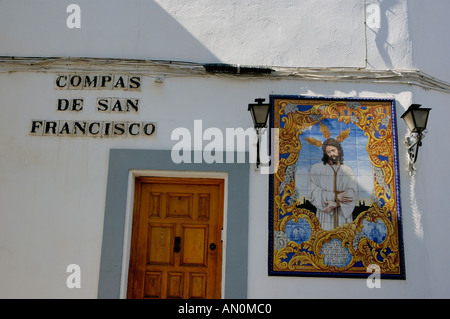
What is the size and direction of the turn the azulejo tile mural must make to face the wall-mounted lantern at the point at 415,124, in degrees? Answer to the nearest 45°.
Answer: approximately 90° to its left

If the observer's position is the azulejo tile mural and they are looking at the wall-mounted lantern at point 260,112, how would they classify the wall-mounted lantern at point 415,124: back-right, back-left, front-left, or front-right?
back-left

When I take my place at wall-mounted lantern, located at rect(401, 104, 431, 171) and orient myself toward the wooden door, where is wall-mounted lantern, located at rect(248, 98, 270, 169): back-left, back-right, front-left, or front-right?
front-left

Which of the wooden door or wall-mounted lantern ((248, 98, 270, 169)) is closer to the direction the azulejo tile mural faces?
the wall-mounted lantern

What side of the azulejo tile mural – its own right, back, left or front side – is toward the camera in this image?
front

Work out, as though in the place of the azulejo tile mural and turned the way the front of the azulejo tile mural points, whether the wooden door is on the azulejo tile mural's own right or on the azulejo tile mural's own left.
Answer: on the azulejo tile mural's own right

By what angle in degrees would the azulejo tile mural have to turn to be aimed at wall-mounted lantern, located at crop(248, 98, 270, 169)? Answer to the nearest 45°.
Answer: approximately 45° to its right
